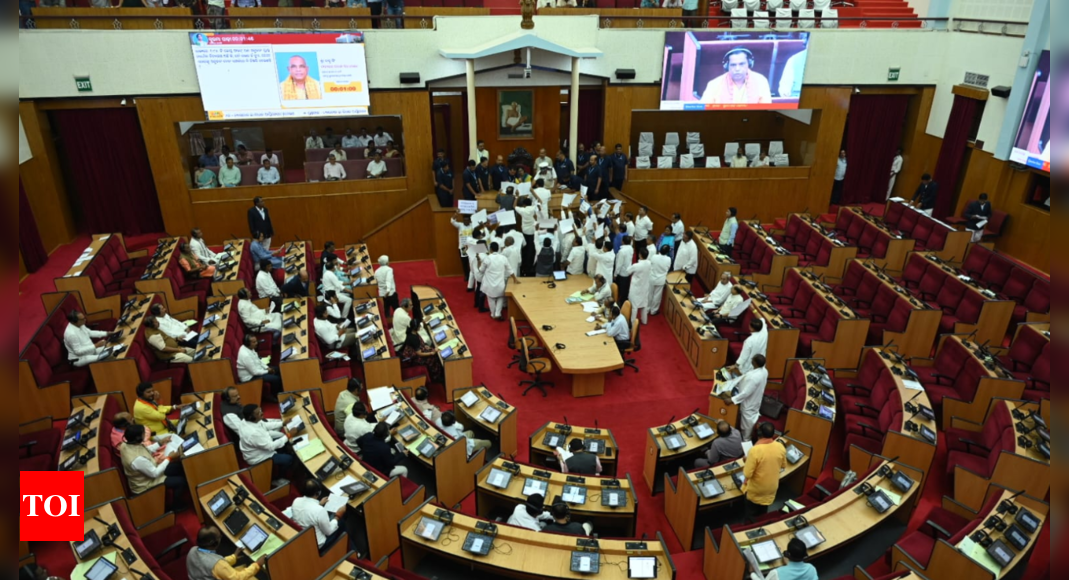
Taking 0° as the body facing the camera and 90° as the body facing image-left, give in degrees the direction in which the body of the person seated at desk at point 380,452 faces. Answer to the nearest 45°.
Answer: approximately 225°

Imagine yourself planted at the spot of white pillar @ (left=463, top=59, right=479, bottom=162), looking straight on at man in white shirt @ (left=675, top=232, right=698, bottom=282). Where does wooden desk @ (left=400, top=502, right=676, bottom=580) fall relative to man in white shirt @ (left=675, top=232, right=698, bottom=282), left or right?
right

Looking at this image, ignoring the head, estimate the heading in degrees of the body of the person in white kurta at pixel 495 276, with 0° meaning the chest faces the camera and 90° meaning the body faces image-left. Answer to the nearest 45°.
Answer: approximately 180°

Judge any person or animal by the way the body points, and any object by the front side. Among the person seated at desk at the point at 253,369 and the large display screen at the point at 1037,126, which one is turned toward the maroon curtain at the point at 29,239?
the large display screen

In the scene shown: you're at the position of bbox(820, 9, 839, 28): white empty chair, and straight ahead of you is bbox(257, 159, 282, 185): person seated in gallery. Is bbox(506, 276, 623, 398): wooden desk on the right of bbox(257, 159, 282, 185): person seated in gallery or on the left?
left

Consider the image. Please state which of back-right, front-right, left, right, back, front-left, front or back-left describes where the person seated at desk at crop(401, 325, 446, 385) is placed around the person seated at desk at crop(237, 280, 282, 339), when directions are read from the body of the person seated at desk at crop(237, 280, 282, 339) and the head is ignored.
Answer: front-right

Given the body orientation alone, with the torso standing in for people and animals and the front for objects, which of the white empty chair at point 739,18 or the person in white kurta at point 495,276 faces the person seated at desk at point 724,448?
the white empty chair

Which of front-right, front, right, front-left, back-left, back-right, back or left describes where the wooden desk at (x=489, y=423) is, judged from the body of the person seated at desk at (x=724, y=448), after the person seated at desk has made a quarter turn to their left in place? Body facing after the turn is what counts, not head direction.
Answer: front-right

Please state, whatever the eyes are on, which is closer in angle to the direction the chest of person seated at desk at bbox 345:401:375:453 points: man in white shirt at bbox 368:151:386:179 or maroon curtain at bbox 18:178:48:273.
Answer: the man in white shirt

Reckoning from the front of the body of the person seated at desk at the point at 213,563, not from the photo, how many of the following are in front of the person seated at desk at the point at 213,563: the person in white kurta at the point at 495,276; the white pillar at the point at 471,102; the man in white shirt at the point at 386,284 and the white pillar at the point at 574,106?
4

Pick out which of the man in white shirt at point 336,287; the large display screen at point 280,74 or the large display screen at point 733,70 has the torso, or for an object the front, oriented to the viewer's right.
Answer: the man in white shirt

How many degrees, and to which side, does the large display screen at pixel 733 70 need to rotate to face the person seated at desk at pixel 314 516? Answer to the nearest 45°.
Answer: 0° — it already faces them

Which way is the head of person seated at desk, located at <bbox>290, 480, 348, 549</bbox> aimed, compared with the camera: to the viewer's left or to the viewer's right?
to the viewer's right

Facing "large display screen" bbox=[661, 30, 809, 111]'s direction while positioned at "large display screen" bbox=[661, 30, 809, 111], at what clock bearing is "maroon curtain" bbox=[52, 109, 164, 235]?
The maroon curtain is roughly at 2 o'clock from the large display screen.

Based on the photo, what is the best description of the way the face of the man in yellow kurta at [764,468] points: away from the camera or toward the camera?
away from the camera

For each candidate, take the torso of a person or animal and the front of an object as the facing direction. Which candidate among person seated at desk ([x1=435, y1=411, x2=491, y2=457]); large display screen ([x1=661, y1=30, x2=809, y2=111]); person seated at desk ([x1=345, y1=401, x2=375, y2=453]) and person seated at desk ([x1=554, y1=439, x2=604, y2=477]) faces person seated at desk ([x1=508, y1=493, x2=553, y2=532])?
the large display screen
